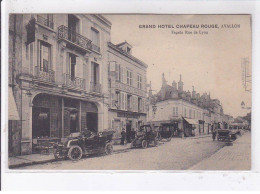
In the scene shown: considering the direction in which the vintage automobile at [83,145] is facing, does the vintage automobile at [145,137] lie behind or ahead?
behind

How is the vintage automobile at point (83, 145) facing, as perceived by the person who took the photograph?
facing the viewer and to the left of the viewer

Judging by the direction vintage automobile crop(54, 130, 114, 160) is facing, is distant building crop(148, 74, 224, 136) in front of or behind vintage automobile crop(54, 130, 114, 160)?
behind

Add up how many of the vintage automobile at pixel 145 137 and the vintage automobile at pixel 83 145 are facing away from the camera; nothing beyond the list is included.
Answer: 0
